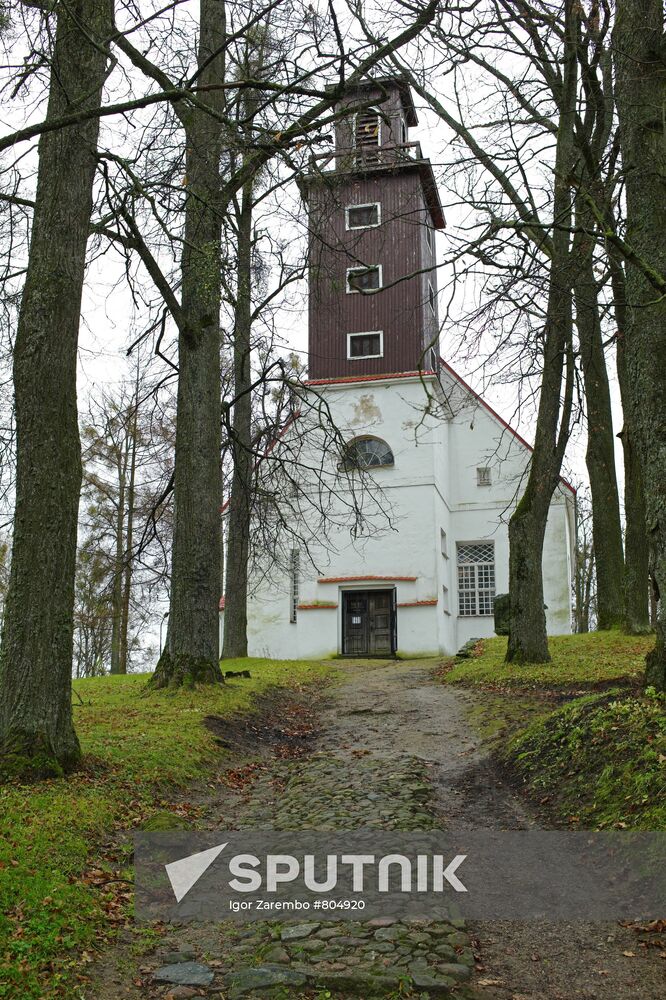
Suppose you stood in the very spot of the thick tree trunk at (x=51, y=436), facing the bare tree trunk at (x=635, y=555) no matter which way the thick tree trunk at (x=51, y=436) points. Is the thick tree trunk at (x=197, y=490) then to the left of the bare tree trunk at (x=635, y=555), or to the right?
left

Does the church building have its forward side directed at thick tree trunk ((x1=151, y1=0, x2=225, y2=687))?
yes

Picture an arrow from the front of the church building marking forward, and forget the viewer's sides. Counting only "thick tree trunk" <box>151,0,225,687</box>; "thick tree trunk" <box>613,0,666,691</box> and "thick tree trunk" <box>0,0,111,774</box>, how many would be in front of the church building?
3

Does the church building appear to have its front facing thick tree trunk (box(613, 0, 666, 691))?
yes

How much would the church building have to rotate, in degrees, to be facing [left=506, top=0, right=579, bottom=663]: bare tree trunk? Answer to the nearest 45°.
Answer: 0° — it already faces it

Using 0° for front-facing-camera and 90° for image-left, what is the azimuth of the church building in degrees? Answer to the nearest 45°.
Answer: approximately 0°

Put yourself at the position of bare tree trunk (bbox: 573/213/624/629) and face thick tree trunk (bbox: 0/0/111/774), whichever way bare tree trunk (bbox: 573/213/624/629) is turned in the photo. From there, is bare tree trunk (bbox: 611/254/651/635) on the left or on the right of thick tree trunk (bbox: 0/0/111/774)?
left

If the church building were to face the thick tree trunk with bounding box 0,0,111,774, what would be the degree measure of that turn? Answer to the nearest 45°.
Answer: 0° — it already faces it
